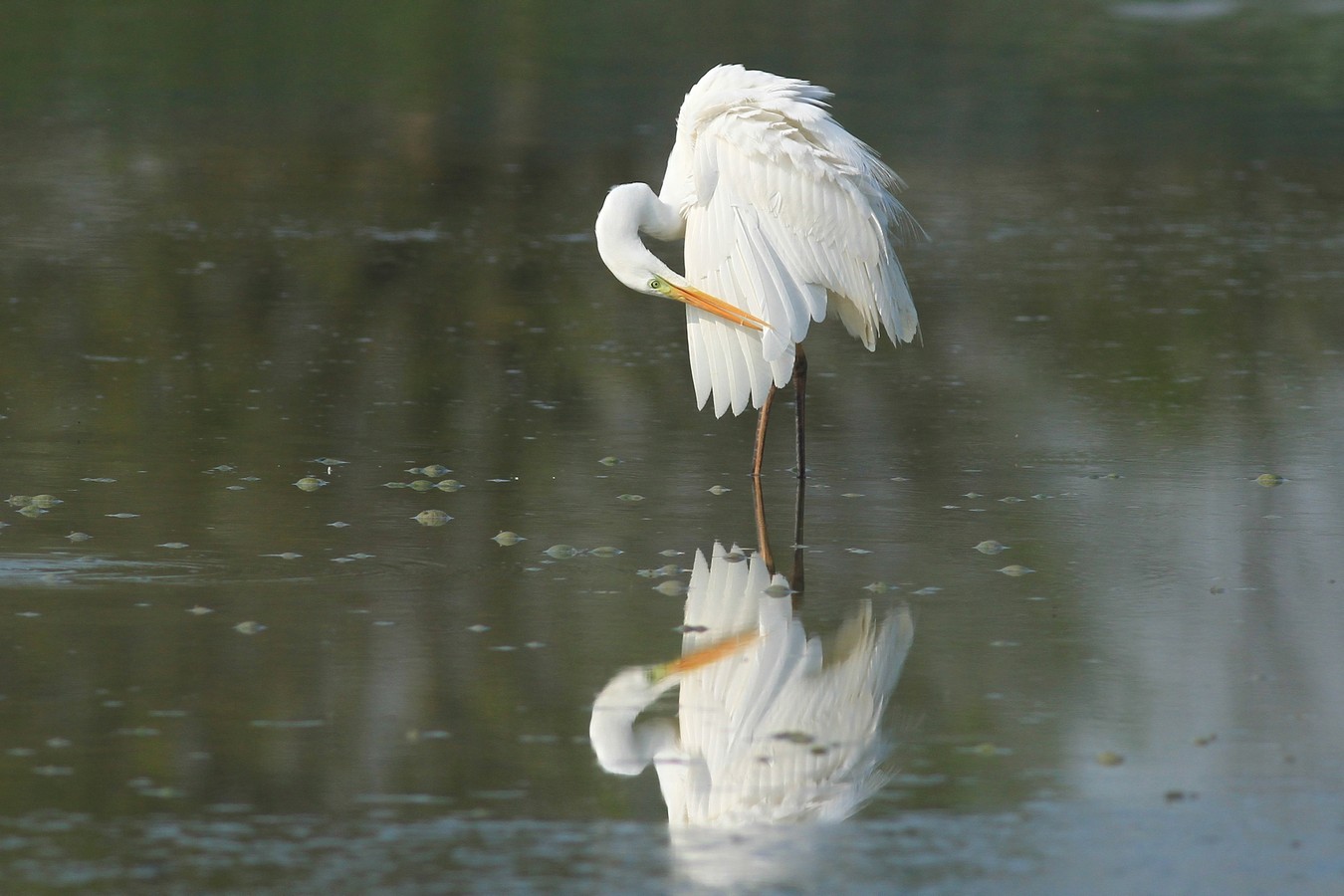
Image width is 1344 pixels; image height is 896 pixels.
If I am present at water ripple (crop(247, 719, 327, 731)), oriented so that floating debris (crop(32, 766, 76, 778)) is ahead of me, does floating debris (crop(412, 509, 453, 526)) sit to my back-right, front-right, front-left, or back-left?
back-right

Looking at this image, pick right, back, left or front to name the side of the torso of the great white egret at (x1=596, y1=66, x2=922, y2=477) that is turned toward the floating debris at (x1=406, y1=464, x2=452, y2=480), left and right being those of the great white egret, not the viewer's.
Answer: front

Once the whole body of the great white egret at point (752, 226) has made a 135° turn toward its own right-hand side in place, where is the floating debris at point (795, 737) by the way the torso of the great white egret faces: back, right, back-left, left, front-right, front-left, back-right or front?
back-right

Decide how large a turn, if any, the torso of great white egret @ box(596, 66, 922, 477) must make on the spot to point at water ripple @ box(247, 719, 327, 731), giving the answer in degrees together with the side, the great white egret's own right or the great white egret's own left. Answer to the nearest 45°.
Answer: approximately 90° to the great white egret's own left

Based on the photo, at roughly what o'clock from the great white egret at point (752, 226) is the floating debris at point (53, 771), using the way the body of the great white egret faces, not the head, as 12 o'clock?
The floating debris is roughly at 10 o'clock from the great white egret.

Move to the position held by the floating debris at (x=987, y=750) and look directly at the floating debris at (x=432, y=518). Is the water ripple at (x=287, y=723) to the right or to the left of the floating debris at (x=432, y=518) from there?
left

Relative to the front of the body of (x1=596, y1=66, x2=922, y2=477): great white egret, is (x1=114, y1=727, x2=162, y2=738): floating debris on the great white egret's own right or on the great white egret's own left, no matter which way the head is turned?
on the great white egret's own left

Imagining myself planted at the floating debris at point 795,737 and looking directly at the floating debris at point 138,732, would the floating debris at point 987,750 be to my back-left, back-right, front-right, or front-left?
back-left

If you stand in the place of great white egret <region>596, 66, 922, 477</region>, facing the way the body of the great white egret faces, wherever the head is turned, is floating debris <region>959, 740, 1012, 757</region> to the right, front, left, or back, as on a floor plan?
left

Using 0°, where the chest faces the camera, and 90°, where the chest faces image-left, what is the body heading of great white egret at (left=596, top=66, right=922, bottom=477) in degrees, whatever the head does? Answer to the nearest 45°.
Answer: approximately 90°

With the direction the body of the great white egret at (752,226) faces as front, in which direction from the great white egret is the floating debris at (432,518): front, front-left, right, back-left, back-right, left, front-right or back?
front-left
